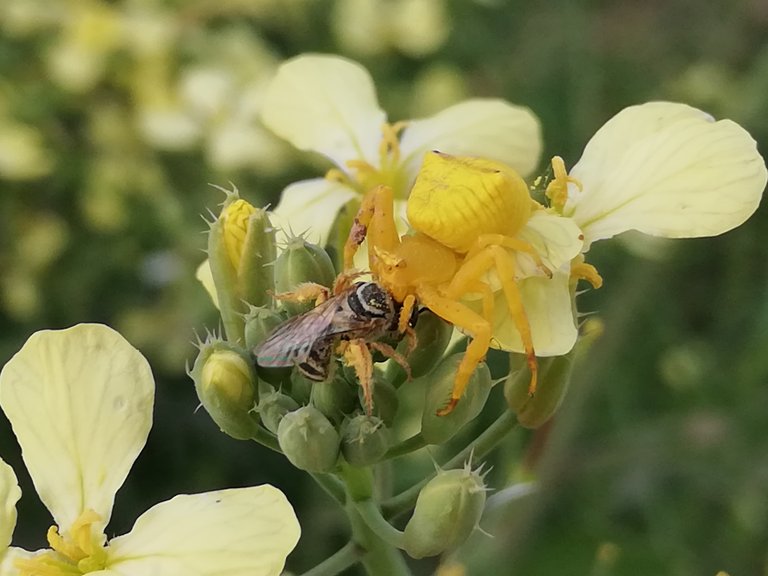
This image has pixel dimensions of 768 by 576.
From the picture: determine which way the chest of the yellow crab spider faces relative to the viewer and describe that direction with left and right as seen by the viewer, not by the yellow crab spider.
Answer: facing the viewer and to the left of the viewer
